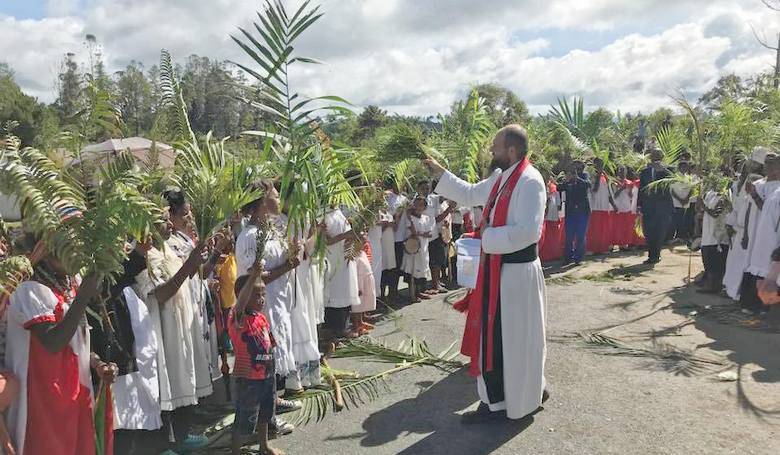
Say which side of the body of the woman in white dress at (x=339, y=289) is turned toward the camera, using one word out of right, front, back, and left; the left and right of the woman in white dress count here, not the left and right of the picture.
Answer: right

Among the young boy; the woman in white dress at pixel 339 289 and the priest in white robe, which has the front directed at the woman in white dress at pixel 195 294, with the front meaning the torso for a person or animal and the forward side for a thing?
the priest in white robe

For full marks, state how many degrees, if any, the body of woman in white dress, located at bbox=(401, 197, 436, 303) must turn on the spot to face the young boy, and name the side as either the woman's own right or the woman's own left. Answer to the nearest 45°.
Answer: approximately 45° to the woman's own right

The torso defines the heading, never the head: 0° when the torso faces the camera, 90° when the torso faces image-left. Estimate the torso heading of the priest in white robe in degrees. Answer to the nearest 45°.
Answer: approximately 90°

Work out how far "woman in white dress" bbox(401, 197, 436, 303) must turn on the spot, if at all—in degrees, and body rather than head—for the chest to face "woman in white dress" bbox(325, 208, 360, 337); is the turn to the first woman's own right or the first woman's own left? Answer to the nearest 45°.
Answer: approximately 45° to the first woman's own right

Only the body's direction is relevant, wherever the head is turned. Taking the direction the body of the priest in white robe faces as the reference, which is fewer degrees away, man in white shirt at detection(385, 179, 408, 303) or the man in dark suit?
the man in white shirt

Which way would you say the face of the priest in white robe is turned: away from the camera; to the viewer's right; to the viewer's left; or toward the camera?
to the viewer's left

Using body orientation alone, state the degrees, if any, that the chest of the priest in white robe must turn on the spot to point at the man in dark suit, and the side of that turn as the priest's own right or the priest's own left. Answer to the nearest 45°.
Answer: approximately 135° to the priest's own right
